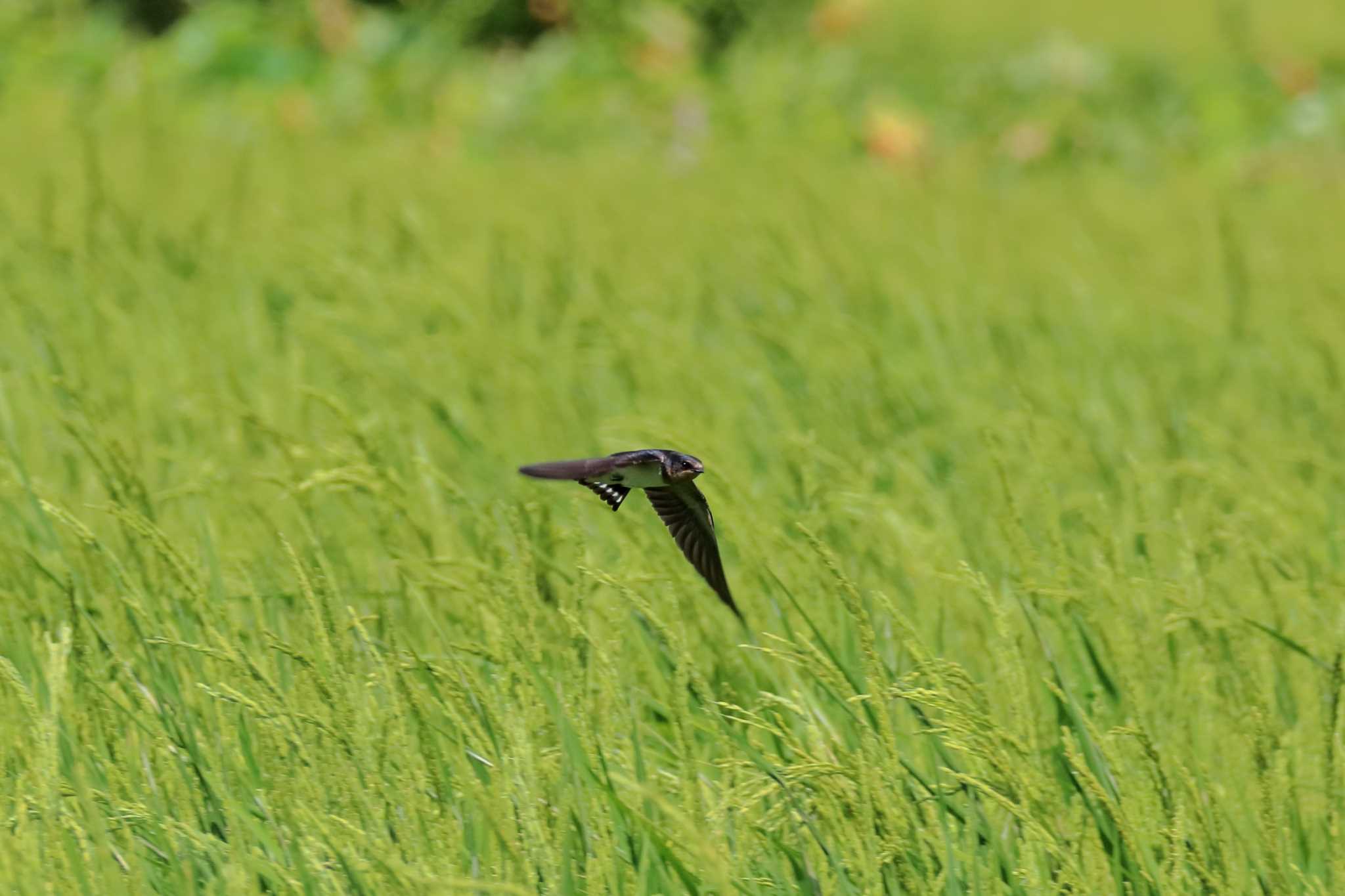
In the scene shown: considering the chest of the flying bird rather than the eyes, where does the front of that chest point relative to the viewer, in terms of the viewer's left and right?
facing the viewer and to the right of the viewer
